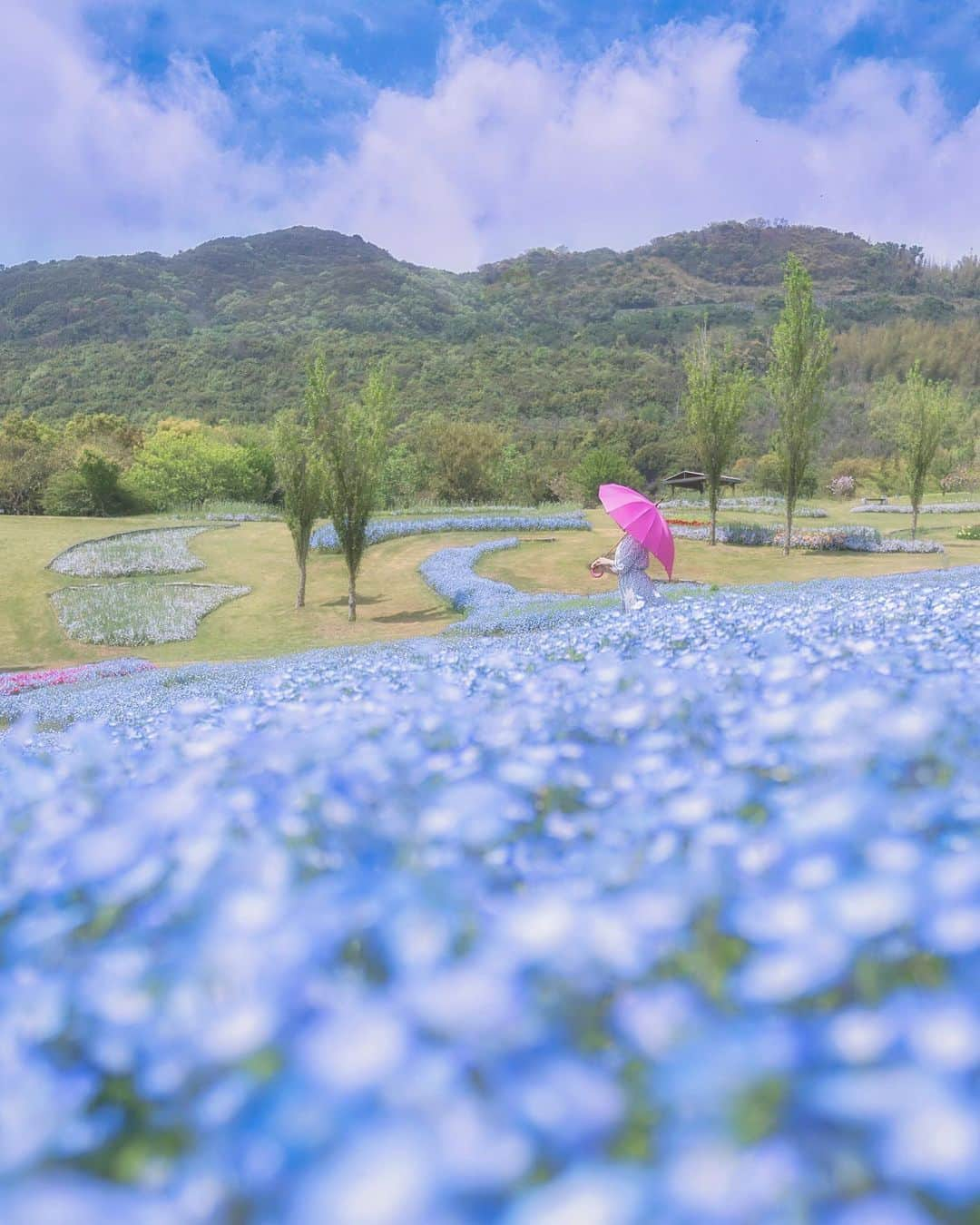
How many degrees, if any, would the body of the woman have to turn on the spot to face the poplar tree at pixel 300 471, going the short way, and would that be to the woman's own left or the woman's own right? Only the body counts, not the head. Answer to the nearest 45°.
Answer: approximately 45° to the woman's own right

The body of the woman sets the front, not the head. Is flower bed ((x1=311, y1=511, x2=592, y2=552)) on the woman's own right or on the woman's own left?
on the woman's own right

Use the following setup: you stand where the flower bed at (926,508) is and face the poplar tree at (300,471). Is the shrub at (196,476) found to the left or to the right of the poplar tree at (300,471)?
right

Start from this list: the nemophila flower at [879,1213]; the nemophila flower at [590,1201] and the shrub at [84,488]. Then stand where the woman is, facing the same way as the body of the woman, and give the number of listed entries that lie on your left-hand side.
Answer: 2

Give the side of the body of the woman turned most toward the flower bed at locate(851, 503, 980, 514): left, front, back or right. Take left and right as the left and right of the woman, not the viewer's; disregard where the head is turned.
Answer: right

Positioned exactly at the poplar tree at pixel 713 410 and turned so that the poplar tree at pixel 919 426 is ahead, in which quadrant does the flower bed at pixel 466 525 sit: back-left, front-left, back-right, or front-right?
back-left

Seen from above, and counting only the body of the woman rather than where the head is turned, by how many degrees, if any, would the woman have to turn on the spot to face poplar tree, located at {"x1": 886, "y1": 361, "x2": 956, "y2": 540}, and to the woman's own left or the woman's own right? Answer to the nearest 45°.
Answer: approximately 135° to the woman's own right

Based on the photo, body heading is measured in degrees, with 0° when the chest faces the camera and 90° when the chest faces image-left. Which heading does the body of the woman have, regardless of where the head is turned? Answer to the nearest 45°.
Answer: approximately 90°
